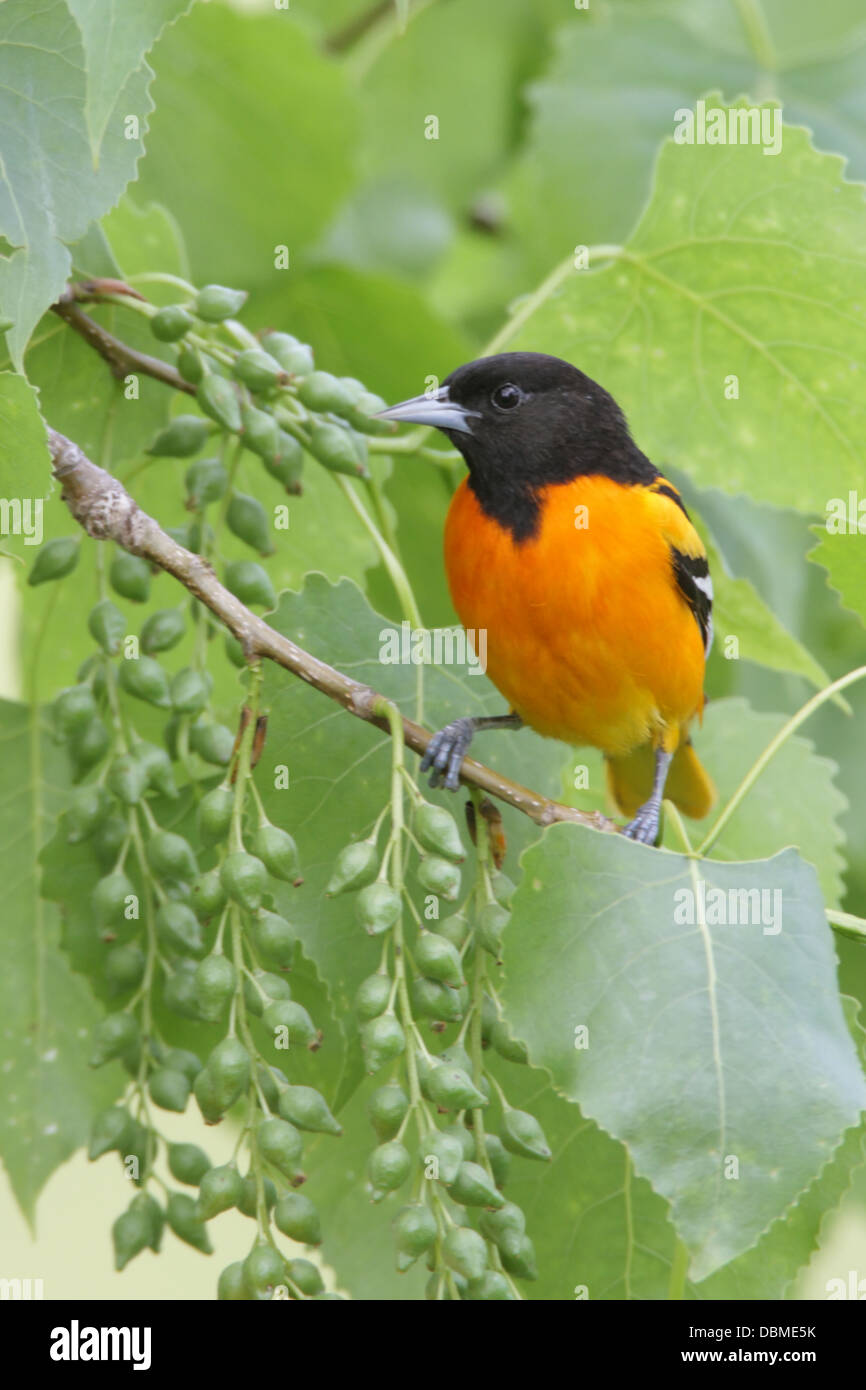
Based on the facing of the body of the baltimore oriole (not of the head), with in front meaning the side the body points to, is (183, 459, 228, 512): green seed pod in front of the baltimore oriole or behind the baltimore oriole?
in front

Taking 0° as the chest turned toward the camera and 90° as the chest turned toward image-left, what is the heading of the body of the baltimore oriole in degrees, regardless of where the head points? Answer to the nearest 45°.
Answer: approximately 45°

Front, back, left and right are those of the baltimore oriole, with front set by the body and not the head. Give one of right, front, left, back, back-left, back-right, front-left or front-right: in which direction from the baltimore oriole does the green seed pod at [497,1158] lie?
front-right

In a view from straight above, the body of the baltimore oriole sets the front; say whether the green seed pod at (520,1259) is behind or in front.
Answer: in front

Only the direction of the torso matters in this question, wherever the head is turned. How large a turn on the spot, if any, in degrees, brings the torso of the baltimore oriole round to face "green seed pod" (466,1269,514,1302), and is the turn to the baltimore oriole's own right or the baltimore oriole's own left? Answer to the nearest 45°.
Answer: approximately 45° to the baltimore oriole's own left
